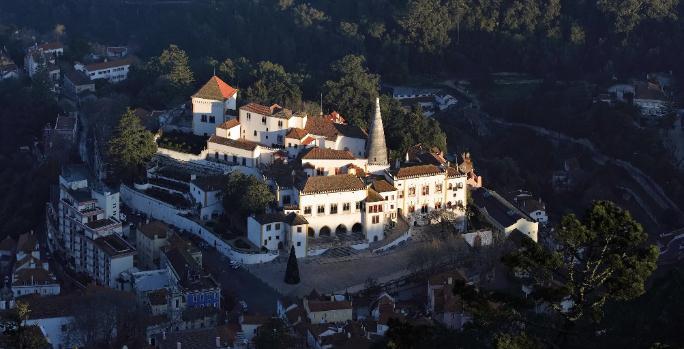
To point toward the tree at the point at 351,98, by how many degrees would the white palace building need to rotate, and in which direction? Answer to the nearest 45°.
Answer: approximately 180°

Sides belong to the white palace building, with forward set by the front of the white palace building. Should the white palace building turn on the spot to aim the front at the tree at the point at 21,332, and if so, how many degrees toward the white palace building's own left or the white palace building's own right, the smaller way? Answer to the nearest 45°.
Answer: approximately 45° to the white palace building's own right

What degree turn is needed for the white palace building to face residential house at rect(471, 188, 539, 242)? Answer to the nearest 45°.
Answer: approximately 90° to its left

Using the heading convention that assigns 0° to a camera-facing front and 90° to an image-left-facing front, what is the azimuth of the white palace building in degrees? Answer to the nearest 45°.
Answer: approximately 0°

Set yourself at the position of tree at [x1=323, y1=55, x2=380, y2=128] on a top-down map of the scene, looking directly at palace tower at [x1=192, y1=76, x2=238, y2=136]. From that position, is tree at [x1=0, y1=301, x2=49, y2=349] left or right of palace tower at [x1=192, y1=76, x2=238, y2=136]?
left

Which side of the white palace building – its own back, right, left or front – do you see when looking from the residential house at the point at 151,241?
right

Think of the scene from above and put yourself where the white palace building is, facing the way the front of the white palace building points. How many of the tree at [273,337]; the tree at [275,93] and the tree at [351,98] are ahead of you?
1

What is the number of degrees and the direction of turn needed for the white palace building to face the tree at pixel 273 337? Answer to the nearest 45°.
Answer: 0° — it already faces it
